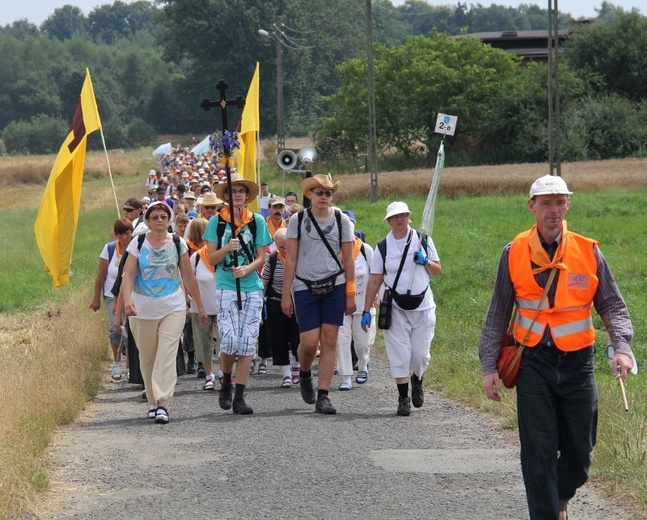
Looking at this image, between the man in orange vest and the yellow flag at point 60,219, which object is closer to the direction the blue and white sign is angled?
the man in orange vest

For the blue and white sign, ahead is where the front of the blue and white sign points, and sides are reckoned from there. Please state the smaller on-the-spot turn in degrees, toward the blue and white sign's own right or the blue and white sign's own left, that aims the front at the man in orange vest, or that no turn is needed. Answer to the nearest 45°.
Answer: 0° — it already faces them

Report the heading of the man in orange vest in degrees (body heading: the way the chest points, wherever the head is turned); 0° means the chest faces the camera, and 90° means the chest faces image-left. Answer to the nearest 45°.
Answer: approximately 0°

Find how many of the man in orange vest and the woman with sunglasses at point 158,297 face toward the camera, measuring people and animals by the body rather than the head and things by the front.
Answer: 2

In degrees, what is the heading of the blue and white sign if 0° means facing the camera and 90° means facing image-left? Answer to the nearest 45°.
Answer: approximately 0°

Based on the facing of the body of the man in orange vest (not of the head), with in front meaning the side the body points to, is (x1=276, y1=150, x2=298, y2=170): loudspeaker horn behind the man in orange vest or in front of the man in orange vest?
behind

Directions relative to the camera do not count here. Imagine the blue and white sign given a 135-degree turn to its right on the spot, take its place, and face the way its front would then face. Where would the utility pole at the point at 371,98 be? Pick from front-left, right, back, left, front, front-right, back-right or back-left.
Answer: front-right

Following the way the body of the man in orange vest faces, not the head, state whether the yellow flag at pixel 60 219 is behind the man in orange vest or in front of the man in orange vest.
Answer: behind

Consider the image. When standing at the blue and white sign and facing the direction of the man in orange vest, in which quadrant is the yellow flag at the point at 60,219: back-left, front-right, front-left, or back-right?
back-right

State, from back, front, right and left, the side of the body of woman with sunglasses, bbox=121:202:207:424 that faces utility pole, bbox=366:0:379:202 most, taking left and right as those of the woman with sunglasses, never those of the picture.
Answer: back

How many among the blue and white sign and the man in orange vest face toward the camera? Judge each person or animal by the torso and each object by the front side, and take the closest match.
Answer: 2

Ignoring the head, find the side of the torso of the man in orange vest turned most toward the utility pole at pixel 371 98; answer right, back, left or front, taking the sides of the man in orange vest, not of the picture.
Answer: back
